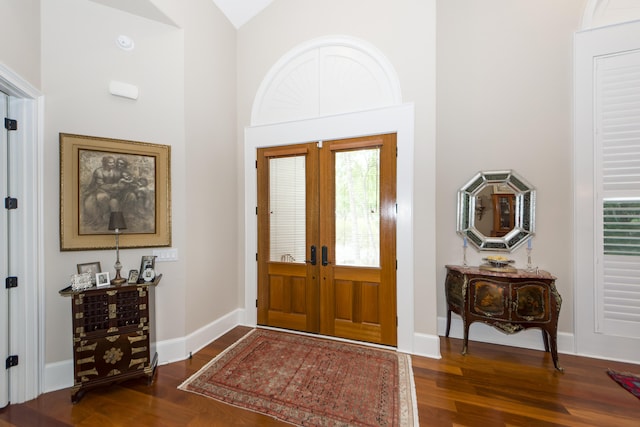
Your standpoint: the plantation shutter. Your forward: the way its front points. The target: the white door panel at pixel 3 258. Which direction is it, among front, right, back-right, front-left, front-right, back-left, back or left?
front-right

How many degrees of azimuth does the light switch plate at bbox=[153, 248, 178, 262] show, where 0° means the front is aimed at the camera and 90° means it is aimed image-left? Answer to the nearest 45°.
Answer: approximately 0°

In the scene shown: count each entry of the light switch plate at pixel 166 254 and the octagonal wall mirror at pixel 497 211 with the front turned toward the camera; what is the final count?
2

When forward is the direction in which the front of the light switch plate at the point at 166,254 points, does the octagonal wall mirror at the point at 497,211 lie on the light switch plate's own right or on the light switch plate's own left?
on the light switch plate's own left

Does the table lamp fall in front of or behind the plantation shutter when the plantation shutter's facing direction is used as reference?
in front

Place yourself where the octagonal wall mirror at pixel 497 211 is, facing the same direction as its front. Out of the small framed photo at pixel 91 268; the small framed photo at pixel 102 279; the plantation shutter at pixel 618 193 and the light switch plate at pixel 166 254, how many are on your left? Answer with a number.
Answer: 1

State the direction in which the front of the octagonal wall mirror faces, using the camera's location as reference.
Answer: facing the viewer
